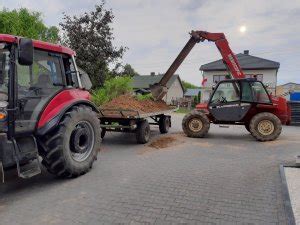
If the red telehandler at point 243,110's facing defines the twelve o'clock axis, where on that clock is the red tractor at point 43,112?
the red tractor at point 43,112 is roughly at 10 o'clock from the red telehandler at point 243,110.

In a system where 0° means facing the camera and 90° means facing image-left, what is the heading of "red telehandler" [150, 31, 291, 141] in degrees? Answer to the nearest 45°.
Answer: approximately 90°

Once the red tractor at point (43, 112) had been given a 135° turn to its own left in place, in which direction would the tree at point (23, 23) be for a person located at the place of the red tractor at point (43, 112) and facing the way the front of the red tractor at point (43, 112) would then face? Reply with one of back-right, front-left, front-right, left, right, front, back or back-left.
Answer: left

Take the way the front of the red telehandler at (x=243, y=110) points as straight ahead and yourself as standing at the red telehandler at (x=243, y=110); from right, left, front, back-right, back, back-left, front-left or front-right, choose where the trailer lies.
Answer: front-left

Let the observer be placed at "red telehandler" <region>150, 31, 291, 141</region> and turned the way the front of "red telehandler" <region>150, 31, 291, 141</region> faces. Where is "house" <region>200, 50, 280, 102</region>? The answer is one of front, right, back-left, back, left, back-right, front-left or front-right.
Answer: right

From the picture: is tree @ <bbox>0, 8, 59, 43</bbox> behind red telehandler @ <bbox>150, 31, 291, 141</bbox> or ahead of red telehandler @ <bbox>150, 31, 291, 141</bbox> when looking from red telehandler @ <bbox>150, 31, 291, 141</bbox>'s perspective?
ahead

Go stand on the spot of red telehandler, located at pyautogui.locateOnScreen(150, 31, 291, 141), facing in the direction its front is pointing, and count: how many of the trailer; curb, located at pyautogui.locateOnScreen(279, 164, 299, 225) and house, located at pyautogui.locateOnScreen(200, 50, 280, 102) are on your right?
1

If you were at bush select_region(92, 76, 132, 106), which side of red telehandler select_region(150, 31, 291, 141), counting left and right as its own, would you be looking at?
front

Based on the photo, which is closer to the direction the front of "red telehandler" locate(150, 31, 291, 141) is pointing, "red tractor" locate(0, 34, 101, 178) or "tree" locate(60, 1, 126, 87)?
the tree

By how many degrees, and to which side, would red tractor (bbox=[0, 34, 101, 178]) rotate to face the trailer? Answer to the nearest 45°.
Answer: approximately 180°

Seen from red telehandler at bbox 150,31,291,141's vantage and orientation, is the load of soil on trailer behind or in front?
in front

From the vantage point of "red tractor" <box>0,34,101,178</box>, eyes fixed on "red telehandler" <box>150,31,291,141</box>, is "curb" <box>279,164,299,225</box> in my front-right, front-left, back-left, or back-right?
front-right

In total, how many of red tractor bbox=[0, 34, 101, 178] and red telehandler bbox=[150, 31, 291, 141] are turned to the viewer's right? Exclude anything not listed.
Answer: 0

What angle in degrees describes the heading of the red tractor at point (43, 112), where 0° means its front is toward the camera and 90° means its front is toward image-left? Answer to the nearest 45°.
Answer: approximately 45°
